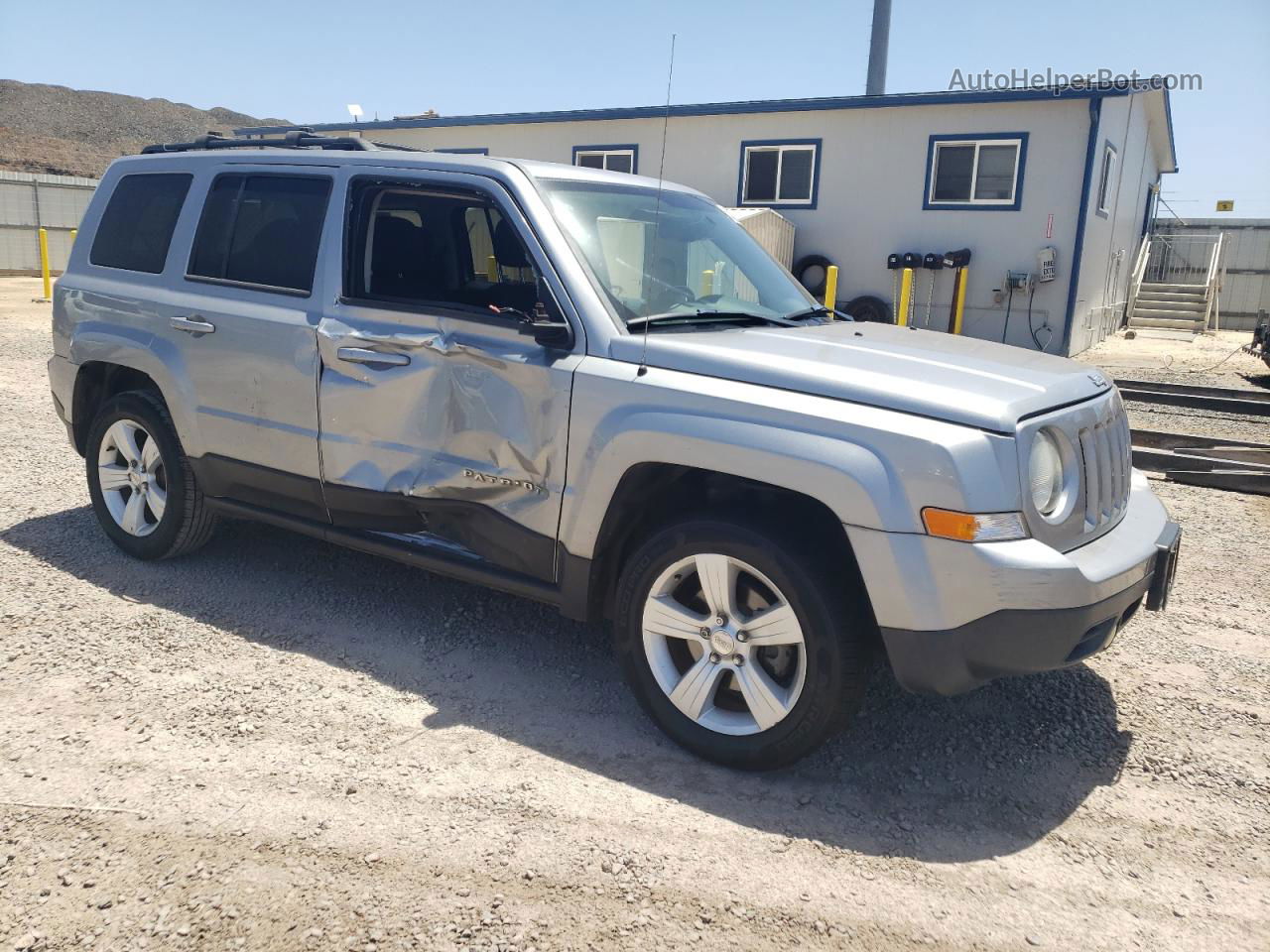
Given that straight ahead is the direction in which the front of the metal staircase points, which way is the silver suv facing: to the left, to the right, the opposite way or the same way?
to the left

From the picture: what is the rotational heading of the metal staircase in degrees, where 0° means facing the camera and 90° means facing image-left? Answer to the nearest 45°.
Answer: approximately 0°

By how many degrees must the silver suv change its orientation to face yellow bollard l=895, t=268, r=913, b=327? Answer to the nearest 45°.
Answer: approximately 135° to its left

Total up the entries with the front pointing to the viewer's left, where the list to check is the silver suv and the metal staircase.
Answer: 0

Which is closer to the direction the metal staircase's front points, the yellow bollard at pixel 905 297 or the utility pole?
the yellow bollard

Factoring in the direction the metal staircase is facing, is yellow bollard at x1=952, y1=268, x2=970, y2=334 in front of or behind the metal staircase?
in front

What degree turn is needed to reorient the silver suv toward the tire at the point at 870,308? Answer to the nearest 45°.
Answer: approximately 135° to its left

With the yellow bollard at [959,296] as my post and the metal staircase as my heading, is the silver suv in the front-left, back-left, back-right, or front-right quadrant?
back-right

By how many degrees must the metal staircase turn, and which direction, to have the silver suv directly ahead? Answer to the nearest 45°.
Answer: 0° — it already faces it

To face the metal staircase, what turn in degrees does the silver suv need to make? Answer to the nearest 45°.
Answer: approximately 90° to its left

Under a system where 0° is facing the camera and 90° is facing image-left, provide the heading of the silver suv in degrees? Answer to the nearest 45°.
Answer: approximately 315°
